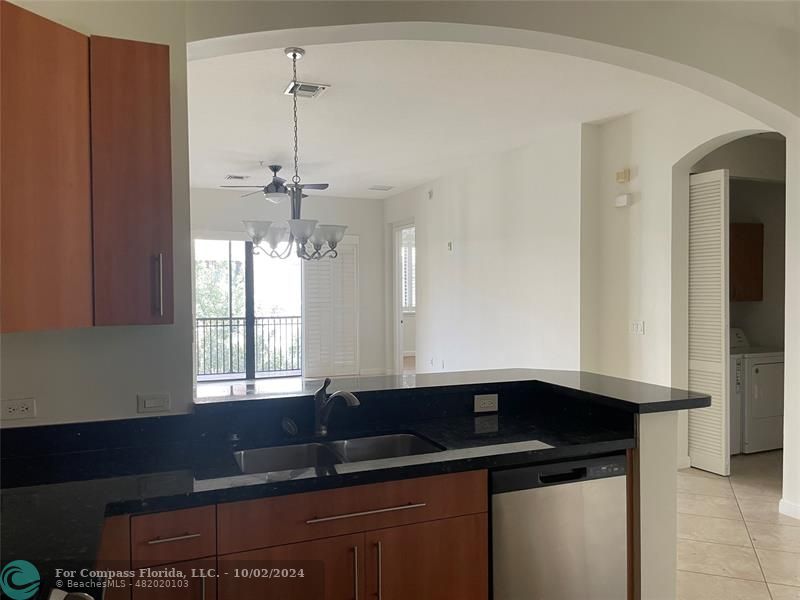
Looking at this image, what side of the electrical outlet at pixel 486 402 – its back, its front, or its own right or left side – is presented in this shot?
front

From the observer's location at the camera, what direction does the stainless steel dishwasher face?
facing the viewer and to the right of the viewer

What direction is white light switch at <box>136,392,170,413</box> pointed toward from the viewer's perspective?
toward the camera

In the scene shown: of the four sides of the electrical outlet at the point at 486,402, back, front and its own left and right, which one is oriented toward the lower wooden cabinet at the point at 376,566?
front

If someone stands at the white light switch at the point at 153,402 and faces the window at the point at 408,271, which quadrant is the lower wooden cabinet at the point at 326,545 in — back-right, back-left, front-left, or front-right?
back-right

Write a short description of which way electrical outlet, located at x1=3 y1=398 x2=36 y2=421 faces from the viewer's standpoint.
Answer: facing the viewer

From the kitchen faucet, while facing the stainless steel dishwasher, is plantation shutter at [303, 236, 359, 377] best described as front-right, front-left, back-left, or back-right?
back-left

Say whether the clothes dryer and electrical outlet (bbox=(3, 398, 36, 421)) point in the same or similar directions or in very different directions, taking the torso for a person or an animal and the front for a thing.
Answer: same or similar directions

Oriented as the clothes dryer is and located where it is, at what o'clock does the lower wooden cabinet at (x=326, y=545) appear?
The lower wooden cabinet is roughly at 2 o'clock from the clothes dryer.

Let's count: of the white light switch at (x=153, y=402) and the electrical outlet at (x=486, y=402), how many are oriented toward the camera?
2

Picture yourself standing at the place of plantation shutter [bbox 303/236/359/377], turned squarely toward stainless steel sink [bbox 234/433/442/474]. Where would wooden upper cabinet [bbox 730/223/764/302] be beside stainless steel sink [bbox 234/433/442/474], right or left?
left

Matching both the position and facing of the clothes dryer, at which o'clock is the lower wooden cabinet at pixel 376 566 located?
The lower wooden cabinet is roughly at 2 o'clock from the clothes dryer.

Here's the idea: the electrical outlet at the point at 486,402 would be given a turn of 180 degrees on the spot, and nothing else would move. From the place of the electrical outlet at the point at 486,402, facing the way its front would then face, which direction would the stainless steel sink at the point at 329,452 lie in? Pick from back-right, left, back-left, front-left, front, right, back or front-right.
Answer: back-left

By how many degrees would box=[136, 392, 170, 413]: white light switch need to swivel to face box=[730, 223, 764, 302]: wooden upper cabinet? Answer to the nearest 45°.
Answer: approximately 90° to its left

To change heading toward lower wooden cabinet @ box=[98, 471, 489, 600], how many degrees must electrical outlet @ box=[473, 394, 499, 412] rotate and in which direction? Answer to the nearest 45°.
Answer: approximately 45° to its right

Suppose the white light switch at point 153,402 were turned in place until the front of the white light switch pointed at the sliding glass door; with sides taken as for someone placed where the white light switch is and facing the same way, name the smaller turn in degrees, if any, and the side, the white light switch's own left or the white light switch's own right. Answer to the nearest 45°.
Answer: approximately 180°
